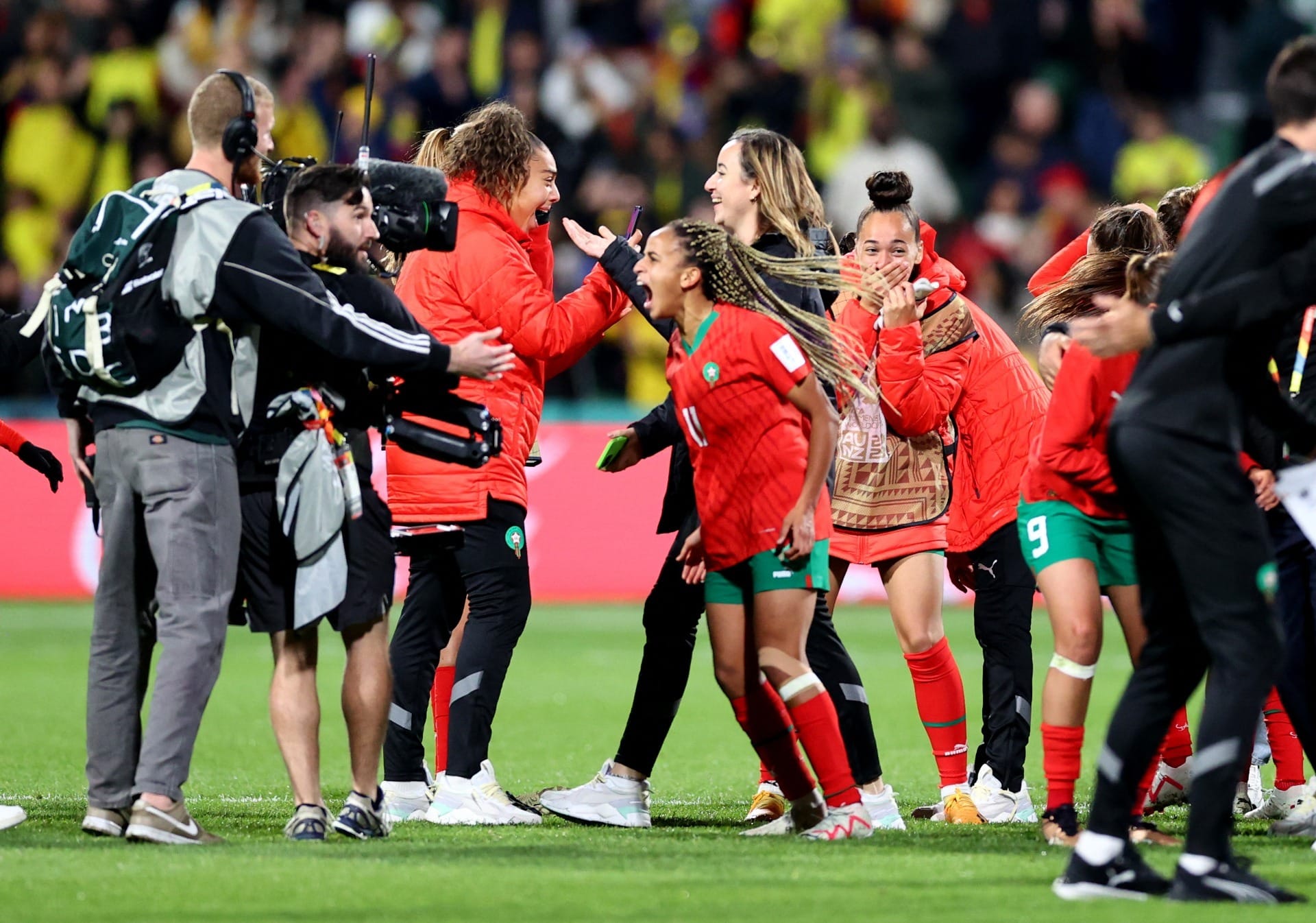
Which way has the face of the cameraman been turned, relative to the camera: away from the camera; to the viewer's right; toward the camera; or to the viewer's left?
to the viewer's right

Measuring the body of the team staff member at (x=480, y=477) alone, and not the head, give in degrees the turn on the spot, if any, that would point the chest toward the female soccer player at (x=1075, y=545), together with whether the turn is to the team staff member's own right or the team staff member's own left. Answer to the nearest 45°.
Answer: approximately 45° to the team staff member's own right

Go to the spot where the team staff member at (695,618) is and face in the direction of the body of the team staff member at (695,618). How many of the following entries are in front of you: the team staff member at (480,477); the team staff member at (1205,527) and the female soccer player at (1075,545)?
1

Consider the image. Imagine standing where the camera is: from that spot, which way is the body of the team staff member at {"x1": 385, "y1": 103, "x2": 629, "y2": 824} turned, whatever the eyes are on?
to the viewer's right

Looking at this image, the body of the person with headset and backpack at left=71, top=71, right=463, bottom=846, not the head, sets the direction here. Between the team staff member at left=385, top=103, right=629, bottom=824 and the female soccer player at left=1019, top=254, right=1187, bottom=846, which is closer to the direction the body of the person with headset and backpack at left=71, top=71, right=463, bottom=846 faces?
the team staff member

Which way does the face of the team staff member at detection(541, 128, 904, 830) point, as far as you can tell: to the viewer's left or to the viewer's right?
to the viewer's left

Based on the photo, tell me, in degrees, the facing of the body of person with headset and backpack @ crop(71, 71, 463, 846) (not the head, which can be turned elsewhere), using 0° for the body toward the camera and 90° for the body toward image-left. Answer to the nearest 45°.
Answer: approximately 225°

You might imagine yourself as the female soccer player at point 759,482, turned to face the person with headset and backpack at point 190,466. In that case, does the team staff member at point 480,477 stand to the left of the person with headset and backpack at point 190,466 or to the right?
right

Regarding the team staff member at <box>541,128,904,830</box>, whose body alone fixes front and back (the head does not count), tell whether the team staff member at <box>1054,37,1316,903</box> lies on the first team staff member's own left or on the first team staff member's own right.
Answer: on the first team staff member's own left
